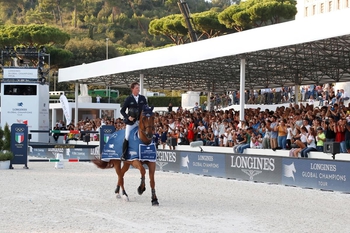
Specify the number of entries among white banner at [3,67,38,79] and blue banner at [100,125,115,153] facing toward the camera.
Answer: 2

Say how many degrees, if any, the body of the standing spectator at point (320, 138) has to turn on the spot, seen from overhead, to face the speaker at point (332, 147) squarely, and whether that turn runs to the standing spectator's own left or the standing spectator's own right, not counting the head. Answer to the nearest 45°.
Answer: approximately 45° to the standing spectator's own left

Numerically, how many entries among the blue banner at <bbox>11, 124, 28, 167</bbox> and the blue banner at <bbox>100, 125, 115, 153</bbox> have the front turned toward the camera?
2

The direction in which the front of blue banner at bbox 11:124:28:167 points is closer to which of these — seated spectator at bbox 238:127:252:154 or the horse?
the horse

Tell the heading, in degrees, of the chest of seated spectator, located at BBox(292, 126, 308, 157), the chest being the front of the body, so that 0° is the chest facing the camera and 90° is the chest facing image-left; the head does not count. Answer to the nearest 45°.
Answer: approximately 45°

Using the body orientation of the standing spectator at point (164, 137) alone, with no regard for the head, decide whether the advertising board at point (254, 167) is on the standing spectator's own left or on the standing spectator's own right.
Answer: on the standing spectator's own left
